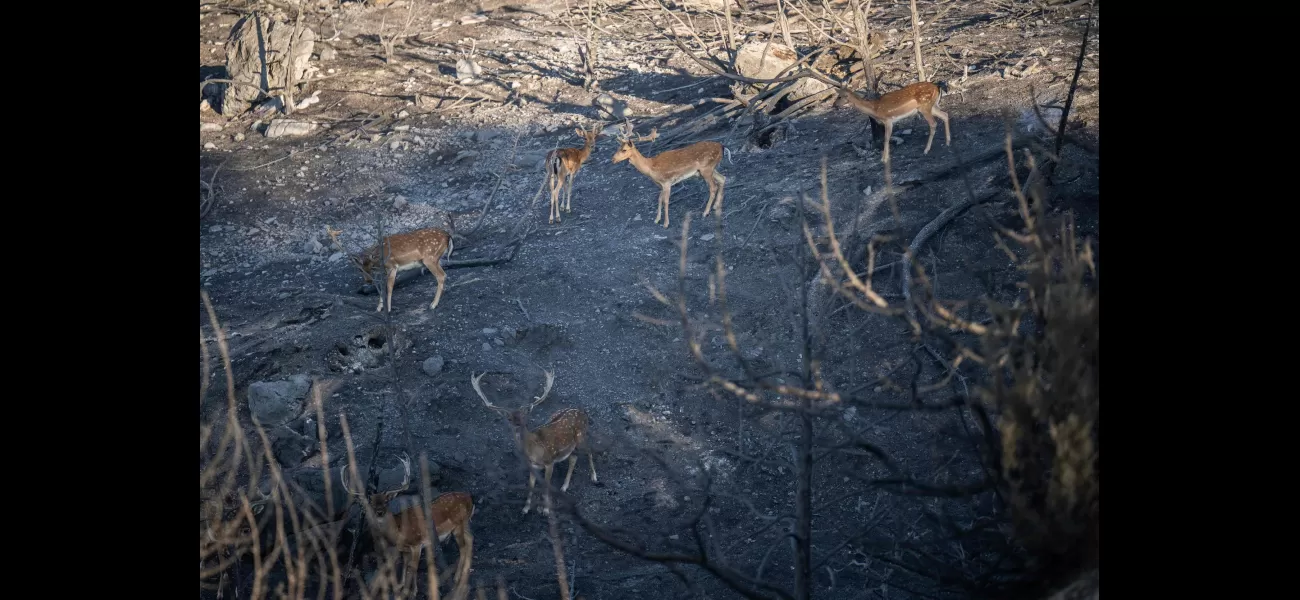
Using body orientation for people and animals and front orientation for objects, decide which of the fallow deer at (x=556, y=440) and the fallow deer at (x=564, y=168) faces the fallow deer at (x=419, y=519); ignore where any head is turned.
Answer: the fallow deer at (x=556, y=440)

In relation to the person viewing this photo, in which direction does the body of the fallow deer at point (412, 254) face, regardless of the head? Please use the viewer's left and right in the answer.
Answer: facing to the left of the viewer

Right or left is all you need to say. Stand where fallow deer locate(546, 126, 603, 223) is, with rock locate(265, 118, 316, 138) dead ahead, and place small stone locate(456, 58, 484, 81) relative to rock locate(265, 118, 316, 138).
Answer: right

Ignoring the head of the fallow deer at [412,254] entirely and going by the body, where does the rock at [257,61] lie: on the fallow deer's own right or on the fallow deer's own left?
on the fallow deer's own right

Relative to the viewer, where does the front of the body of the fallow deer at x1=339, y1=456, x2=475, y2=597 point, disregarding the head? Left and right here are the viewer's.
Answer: facing to the left of the viewer

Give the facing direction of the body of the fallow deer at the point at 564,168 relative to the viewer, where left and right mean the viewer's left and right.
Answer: facing away from the viewer and to the right of the viewer

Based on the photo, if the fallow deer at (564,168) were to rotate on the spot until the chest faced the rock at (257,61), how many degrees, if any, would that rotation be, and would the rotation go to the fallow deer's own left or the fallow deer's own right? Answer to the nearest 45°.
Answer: approximately 90° to the fallow deer's own left

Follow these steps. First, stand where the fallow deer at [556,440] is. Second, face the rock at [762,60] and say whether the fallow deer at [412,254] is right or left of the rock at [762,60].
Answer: left

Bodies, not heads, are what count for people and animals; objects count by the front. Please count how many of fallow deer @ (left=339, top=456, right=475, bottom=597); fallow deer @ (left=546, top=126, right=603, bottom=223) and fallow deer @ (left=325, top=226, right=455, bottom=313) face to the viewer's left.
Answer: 2

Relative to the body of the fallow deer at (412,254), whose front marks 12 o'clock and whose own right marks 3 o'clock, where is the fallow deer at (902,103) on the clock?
the fallow deer at (902,103) is roughly at 6 o'clock from the fallow deer at (412,254).

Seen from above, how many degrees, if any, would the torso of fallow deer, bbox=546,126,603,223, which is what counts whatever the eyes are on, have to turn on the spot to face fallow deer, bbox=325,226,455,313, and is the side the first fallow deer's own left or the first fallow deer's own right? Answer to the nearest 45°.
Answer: approximately 180°

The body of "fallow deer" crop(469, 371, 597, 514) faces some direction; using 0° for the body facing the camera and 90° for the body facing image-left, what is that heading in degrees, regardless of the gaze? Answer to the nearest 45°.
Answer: approximately 45°

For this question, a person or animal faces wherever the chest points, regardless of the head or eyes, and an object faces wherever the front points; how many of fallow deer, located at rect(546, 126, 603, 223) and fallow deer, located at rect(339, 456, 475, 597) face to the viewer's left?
1
